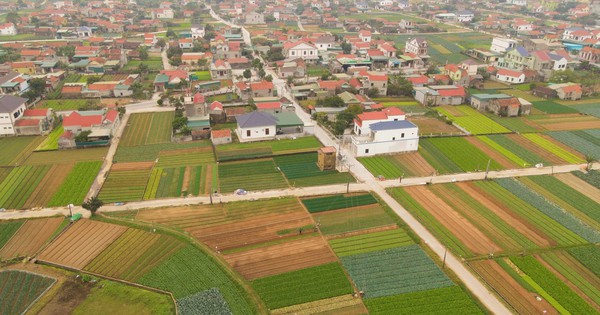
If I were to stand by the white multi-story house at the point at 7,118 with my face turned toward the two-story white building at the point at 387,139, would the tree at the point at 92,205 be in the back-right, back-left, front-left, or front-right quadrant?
front-right

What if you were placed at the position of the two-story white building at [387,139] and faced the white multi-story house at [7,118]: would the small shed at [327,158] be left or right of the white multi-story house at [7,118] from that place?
left

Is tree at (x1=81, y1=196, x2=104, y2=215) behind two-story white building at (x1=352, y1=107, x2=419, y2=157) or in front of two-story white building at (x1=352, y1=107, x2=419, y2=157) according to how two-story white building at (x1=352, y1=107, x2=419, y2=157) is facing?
in front

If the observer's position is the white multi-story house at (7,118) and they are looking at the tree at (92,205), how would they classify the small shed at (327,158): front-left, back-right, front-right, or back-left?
front-left

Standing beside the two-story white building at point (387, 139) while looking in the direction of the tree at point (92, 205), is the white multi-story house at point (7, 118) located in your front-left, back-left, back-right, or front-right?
front-right
